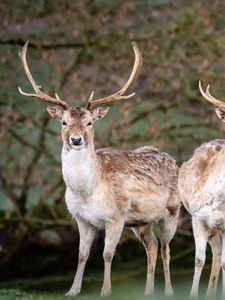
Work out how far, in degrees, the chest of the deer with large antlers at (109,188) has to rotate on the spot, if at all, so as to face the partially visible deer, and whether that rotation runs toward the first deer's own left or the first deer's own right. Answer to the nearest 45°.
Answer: approximately 90° to the first deer's own left

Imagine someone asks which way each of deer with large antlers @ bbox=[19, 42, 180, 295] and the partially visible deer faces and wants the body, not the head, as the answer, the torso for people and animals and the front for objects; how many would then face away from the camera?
0

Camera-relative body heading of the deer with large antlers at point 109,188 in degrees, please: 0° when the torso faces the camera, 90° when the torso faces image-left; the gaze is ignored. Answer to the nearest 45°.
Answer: approximately 45°
